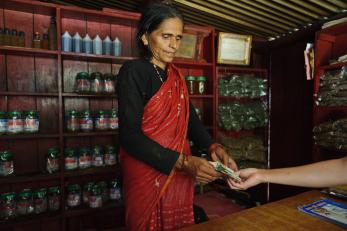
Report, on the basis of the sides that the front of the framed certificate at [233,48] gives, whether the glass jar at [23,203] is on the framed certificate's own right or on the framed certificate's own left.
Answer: on the framed certificate's own right

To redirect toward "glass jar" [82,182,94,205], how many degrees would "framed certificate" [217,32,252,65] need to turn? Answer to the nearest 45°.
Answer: approximately 45° to its right

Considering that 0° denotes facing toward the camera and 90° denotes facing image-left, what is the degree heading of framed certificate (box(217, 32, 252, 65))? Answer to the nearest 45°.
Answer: approximately 0°

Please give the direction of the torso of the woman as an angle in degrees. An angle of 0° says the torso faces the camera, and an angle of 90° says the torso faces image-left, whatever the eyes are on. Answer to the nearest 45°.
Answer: approximately 315°

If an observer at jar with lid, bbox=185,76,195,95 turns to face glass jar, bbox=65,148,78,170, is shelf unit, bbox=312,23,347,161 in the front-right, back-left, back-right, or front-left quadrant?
back-left
